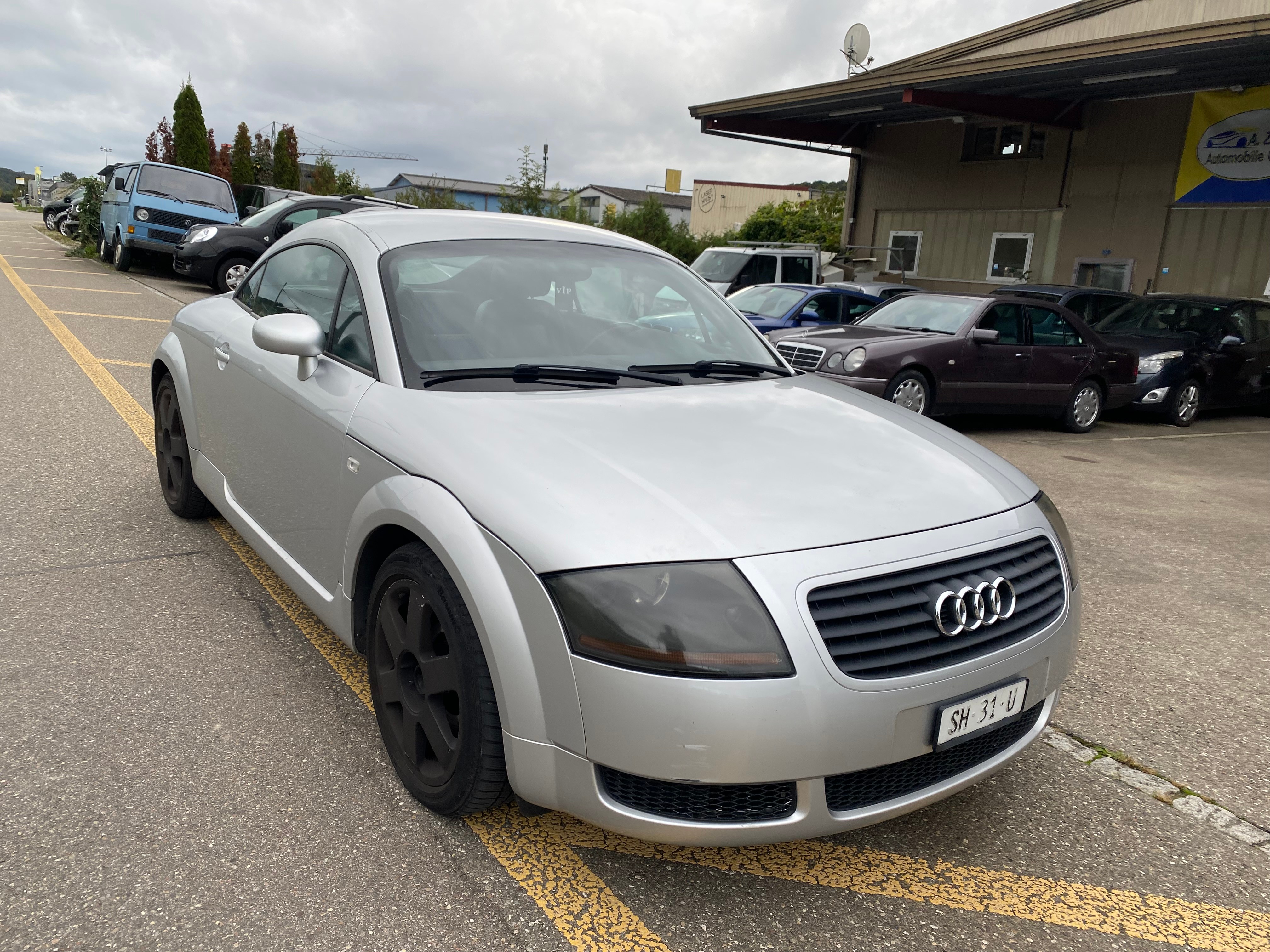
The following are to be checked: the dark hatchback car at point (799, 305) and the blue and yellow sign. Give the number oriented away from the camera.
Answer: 0

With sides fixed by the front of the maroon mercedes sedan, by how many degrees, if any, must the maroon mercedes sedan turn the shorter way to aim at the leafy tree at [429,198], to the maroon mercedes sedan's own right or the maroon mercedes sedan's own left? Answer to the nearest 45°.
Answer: approximately 90° to the maroon mercedes sedan's own right

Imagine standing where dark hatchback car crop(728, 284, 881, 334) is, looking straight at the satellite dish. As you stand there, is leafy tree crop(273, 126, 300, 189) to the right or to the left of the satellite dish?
left

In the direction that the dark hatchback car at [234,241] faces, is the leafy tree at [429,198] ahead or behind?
behind

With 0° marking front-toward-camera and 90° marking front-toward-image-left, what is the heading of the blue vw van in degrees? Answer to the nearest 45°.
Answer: approximately 315°

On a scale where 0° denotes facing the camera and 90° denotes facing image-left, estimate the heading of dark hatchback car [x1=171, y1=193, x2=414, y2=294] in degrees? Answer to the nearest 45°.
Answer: approximately 45°

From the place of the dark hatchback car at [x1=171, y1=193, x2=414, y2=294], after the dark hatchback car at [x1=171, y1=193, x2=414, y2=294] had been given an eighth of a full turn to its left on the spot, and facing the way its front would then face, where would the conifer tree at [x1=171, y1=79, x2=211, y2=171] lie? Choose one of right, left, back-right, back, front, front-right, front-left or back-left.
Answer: back

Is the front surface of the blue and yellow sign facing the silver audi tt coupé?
yes

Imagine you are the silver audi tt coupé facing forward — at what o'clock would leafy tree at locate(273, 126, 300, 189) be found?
The leafy tree is roughly at 7 o'clock from the silver audi tt coupé.

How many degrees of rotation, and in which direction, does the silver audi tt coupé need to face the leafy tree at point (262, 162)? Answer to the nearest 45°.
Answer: approximately 135° to its left

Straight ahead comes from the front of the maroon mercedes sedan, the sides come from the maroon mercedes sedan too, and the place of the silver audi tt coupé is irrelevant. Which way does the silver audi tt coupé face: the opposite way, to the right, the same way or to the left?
to the left

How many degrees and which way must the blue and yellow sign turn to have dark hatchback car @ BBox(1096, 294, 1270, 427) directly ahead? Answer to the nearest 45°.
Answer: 0° — it already faces it

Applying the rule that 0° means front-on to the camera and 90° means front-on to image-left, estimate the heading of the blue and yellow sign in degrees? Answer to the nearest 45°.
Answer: approximately 0°

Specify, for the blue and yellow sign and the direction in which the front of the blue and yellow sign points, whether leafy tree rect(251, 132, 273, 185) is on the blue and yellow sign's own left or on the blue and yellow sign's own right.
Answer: on the blue and yellow sign's own right

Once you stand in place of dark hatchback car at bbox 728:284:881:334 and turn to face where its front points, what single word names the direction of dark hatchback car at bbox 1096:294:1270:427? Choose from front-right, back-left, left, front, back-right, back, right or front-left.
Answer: back-left
